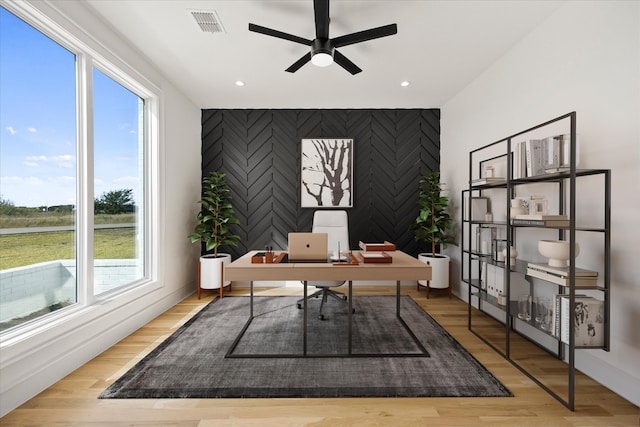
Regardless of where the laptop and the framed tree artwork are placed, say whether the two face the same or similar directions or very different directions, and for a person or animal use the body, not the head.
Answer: very different directions

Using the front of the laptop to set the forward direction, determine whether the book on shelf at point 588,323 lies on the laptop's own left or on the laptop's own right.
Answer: on the laptop's own right

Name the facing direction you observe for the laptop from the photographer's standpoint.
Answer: facing away from the viewer

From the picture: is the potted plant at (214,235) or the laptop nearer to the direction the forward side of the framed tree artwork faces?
the laptop

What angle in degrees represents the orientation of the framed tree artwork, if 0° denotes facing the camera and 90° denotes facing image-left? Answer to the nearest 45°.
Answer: approximately 0°

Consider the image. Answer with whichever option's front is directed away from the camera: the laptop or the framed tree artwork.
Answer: the laptop

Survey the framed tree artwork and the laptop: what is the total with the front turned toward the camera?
1

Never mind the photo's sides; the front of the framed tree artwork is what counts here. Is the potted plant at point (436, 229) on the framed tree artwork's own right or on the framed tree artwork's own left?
on the framed tree artwork's own left
